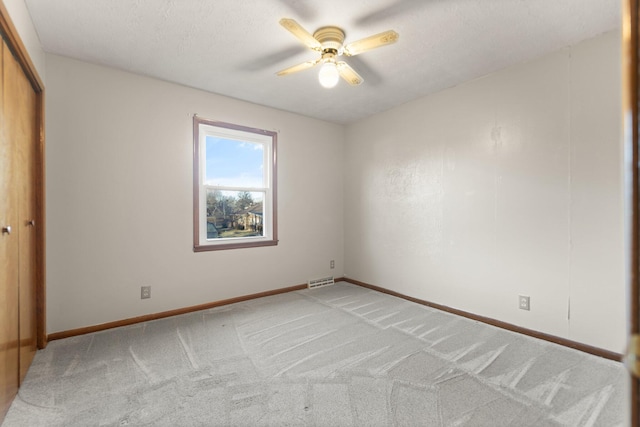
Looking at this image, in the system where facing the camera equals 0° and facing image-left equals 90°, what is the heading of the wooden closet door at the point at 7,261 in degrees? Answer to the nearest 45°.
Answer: approximately 270°

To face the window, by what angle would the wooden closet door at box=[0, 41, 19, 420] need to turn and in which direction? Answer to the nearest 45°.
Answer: approximately 45° to its left
